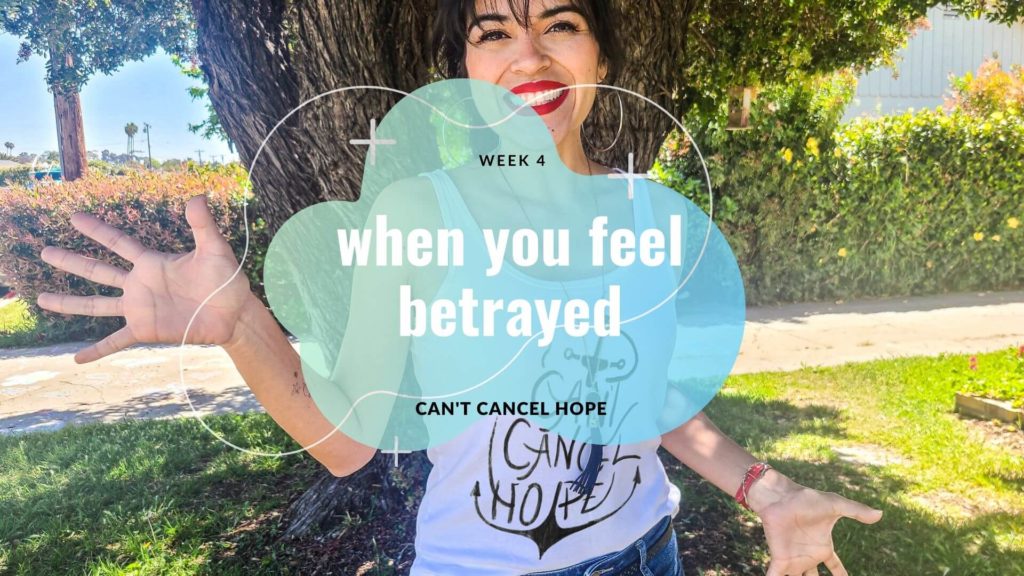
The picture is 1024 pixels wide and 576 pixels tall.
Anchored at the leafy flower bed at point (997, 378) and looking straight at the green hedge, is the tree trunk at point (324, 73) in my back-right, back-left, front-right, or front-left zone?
back-left

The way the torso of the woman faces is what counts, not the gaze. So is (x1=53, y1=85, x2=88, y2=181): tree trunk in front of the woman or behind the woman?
behind

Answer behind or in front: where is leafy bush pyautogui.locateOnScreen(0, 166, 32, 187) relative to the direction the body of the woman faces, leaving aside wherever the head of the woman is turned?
behind

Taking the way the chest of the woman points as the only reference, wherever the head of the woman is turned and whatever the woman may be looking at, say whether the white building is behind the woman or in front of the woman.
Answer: behind

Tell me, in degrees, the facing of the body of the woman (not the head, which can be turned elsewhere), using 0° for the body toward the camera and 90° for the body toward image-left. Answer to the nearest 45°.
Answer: approximately 0°

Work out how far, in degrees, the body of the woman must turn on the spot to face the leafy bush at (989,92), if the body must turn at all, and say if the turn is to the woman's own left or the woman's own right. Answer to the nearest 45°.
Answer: approximately 135° to the woman's own left

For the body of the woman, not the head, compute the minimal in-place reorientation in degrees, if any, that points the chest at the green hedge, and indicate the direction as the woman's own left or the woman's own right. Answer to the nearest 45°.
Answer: approximately 135° to the woman's own left

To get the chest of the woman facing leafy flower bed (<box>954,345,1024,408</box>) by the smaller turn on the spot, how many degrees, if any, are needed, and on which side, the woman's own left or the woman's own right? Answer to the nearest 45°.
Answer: approximately 135° to the woman's own left

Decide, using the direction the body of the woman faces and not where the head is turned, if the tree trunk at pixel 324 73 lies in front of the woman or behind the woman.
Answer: behind

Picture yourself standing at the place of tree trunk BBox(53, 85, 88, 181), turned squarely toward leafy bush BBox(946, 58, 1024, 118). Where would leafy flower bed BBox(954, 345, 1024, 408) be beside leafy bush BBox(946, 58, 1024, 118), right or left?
right

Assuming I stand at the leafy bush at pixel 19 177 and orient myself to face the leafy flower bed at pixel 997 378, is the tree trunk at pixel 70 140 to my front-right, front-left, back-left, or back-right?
back-left
